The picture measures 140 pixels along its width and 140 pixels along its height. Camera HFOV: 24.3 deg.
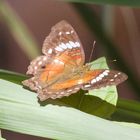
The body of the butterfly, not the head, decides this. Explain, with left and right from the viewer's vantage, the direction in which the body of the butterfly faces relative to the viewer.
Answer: facing away from the viewer and to the right of the viewer
